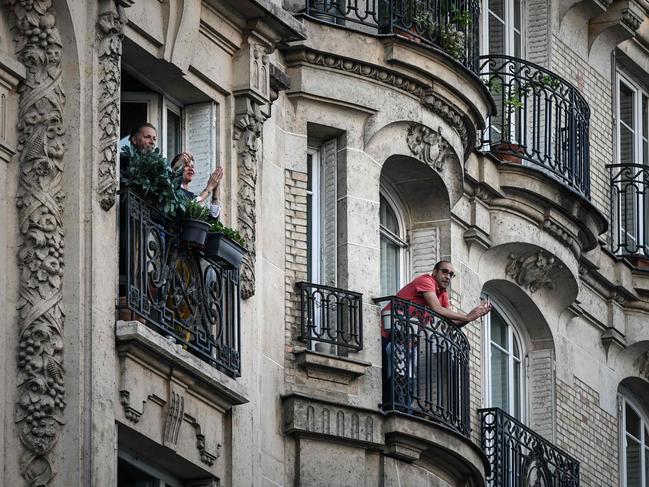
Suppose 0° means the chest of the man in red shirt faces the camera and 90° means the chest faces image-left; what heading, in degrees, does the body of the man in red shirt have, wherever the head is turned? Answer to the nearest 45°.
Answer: approximately 315°

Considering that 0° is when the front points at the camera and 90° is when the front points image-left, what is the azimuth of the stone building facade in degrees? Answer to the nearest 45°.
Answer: approximately 315°

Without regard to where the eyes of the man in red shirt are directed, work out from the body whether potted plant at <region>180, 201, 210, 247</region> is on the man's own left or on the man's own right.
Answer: on the man's own right

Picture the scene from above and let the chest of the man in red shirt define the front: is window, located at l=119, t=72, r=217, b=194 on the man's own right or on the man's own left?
on the man's own right

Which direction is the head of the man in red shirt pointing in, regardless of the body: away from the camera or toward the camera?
toward the camera

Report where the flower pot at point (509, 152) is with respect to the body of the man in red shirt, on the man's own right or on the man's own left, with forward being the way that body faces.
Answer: on the man's own left
